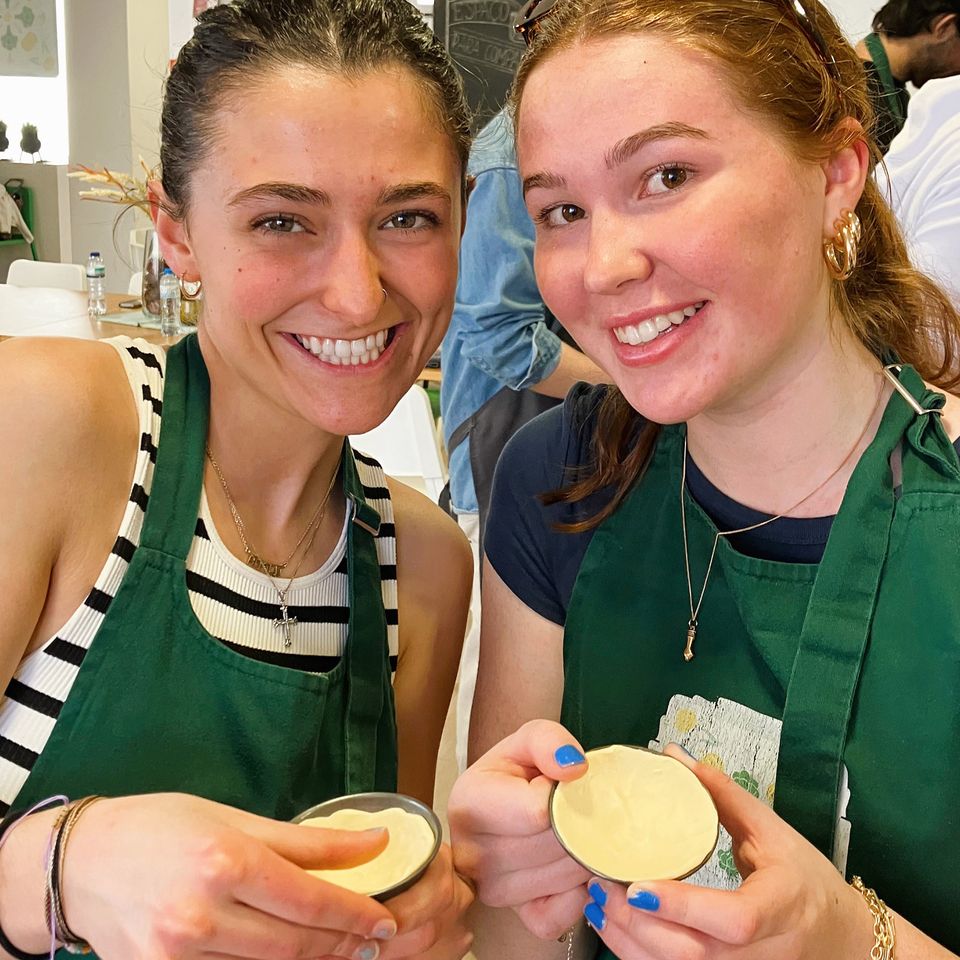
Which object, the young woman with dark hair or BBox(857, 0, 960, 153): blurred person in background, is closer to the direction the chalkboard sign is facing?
the young woman with dark hair

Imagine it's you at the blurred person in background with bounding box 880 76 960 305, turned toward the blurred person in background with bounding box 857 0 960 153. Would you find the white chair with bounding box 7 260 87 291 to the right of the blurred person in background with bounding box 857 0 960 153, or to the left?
left

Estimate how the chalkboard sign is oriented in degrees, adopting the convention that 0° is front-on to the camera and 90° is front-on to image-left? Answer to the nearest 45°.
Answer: approximately 0°

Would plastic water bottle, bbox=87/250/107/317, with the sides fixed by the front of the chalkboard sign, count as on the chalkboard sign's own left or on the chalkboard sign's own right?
on the chalkboard sign's own right

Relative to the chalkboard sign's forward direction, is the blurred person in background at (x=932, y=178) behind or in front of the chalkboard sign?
in front

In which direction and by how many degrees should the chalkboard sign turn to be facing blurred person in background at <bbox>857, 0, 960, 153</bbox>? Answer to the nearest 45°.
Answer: approximately 45° to its left

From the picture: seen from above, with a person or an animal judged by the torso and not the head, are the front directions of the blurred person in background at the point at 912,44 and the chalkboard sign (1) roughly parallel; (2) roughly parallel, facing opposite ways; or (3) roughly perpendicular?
roughly perpendicular
